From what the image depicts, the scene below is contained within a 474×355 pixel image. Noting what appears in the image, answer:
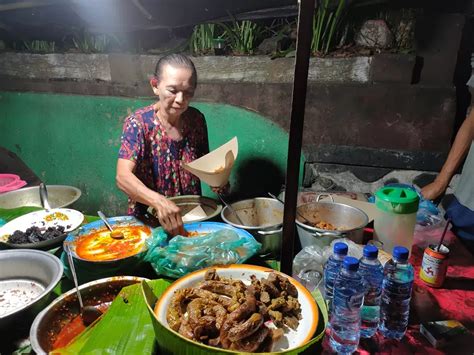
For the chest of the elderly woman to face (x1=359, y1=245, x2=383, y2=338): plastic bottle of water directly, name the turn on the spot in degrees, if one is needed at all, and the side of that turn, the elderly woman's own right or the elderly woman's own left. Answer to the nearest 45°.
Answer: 0° — they already face it

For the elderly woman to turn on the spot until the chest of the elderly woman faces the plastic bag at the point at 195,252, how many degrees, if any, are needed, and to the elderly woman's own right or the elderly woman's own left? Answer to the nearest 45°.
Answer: approximately 45° to the elderly woman's own right

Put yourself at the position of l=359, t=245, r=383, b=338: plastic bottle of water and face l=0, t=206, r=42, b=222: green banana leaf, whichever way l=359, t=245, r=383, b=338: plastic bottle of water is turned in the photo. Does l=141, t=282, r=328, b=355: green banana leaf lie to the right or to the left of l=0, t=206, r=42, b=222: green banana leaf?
left

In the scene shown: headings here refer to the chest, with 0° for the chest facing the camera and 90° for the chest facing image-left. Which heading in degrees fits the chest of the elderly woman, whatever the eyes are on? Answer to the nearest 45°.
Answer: approximately 315°

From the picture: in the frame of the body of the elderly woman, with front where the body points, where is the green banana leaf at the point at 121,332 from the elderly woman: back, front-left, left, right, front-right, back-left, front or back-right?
front-right

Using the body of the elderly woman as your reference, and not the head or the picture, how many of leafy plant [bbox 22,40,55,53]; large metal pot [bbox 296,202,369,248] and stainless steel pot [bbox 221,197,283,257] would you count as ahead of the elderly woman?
2

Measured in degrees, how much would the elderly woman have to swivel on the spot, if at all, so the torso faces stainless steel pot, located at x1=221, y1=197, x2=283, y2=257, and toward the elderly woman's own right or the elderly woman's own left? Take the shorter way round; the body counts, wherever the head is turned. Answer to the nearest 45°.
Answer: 0° — they already face it

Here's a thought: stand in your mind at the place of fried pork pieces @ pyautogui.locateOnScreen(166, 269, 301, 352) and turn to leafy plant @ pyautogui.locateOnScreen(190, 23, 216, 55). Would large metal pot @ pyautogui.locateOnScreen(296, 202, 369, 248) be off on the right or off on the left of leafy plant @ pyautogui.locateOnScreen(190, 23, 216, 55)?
right

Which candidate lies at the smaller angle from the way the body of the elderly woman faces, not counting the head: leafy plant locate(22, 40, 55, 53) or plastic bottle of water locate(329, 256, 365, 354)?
the plastic bottle of water

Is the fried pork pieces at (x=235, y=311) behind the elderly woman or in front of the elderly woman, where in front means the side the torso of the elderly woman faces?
in front

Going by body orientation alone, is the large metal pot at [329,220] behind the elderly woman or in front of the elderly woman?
in front
